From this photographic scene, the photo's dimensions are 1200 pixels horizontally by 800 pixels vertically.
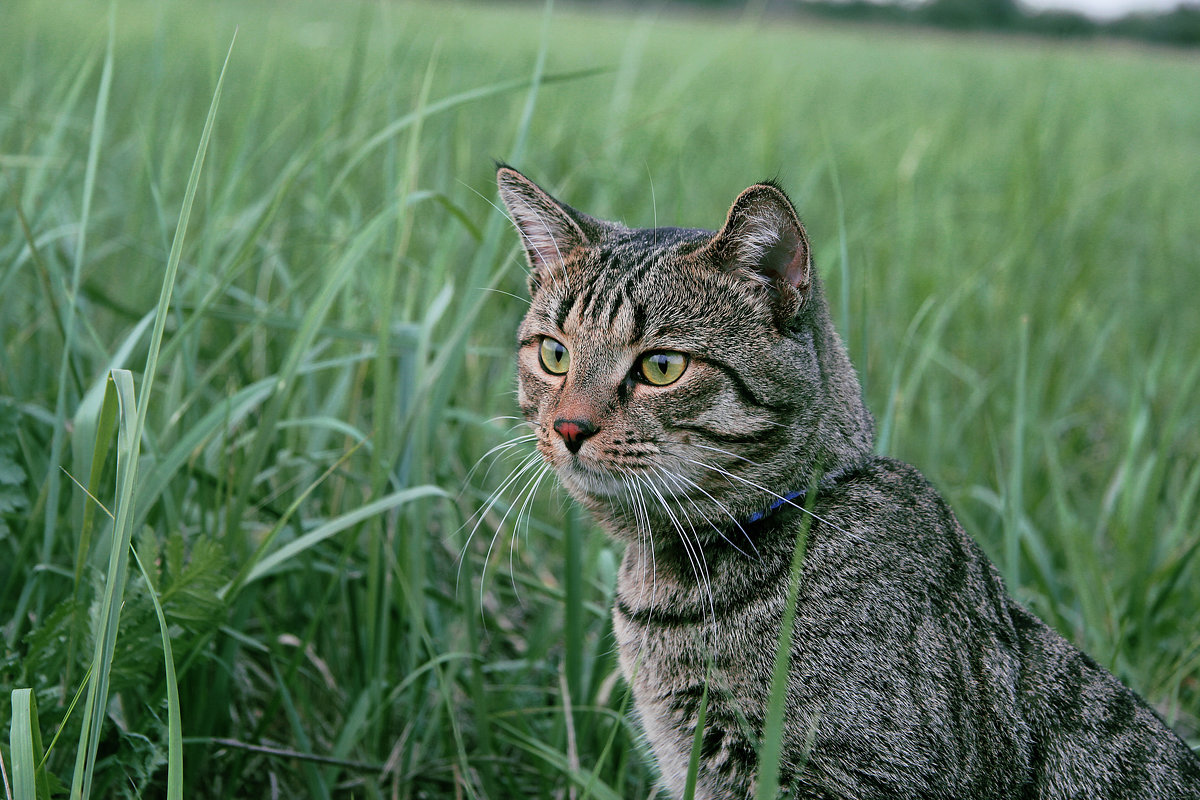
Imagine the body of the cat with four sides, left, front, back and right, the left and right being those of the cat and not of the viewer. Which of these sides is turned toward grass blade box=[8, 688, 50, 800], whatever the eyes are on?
front

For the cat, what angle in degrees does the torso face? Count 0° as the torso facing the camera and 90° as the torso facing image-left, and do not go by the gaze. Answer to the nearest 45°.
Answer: approximately 45°
